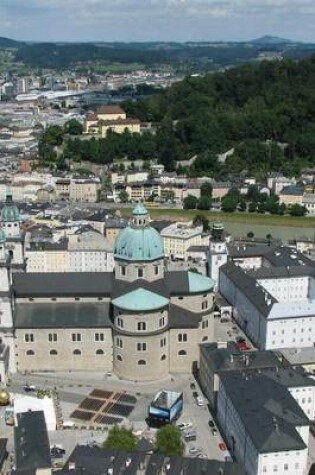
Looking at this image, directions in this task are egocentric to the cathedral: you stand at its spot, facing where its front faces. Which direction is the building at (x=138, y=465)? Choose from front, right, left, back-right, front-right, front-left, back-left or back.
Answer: left

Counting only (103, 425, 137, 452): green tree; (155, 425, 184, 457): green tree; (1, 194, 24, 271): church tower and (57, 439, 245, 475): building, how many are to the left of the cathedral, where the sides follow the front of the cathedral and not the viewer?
3

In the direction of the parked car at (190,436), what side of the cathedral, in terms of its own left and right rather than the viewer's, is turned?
left

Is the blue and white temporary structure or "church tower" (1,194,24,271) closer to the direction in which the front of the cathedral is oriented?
the church tower

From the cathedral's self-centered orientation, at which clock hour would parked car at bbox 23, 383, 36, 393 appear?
The parked car is roughly at 11 o'clock from the cathedral.

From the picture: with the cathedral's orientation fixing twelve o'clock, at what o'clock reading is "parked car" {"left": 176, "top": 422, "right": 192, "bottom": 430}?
The parked car is roughly at 8 o'clock from the cathedral.

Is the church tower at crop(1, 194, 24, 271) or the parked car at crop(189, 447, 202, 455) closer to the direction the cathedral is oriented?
the church tower

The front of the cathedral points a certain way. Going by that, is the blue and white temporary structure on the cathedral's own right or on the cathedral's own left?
on the cathedral's own left

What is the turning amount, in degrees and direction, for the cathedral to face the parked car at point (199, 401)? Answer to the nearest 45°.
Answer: approximately 135° to its left

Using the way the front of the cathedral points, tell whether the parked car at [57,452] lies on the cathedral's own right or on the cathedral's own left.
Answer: on the cathedral's own left

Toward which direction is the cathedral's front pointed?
to the viewer's left

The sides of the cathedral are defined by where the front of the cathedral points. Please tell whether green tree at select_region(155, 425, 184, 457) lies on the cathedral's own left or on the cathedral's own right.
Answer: on the cathedral's own left

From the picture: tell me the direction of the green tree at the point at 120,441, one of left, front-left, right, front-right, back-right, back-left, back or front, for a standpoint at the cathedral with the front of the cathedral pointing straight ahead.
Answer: left
